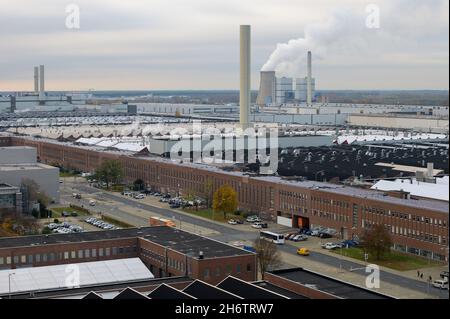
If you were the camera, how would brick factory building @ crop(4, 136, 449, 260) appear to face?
facing the viewer and to the left of the viewer

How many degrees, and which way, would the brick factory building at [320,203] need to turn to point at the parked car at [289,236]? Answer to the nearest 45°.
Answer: approximately 90° to its left

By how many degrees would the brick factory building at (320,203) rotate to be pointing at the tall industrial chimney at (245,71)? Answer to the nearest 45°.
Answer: approximately 135° to its right

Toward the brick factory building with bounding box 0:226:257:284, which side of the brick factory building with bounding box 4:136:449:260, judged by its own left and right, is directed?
front

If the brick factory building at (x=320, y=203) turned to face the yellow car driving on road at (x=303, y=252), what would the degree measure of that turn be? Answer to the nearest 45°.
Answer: approximately 45° to its left

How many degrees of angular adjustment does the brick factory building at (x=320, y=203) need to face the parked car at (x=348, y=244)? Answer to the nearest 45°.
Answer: approximately 45° to its left

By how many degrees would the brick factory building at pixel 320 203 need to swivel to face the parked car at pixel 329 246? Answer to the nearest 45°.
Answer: approximately 45° to its left

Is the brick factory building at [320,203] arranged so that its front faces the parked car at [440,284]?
no

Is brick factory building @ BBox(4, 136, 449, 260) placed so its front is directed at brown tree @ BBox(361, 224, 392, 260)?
no
